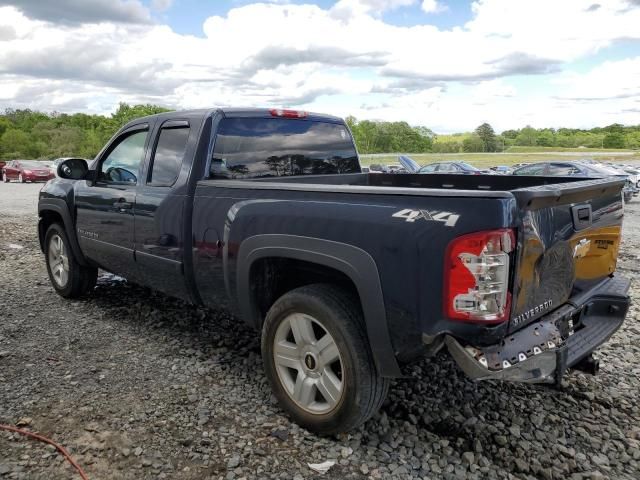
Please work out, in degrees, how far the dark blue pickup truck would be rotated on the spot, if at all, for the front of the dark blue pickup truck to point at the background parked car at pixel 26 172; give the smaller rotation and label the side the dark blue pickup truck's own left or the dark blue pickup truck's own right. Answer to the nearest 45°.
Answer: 0° — it already faces it

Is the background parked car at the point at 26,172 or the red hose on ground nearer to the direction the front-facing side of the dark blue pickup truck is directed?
the background parked car

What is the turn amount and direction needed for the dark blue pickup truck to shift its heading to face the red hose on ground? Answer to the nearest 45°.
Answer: approximately 45° to its left

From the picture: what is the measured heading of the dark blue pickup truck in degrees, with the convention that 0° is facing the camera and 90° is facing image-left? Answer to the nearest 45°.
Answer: approximately 135°
